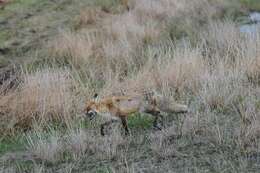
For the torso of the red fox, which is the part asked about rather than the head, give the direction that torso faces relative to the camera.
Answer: to the viewer's left
